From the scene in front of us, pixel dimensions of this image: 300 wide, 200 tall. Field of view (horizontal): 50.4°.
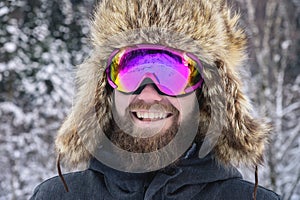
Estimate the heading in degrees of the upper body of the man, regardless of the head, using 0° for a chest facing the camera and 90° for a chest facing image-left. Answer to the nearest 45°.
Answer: approximately 0°
